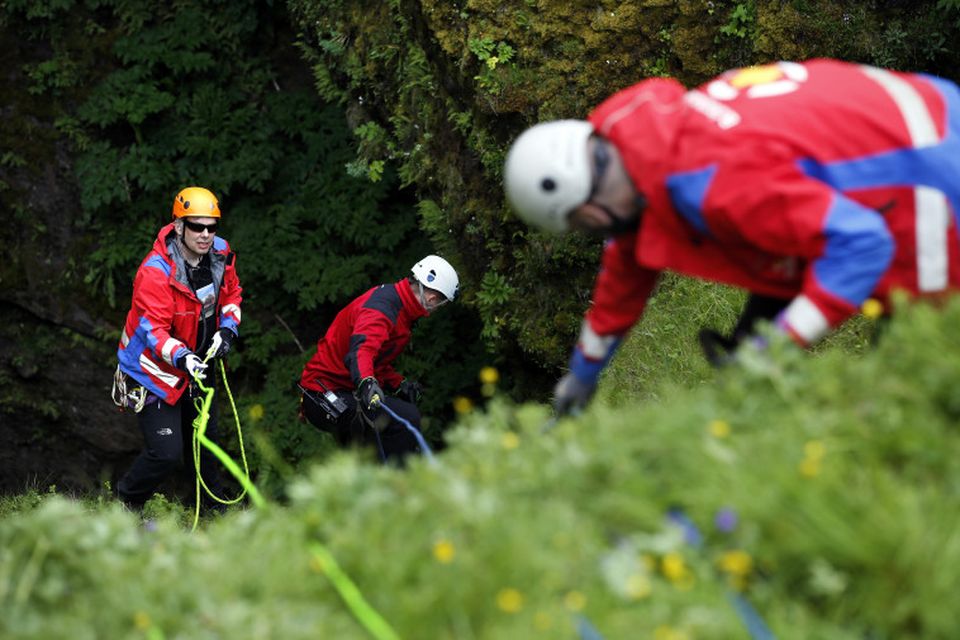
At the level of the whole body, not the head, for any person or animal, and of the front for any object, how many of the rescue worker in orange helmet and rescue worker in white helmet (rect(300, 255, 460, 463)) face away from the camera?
0

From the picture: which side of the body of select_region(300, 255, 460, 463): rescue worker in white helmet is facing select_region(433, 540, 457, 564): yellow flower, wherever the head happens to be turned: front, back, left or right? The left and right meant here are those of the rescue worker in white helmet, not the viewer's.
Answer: right

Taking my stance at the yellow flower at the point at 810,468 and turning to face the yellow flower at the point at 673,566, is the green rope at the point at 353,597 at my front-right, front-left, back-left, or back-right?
front-right

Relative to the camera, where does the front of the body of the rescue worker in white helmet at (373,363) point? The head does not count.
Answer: to the viewer's right

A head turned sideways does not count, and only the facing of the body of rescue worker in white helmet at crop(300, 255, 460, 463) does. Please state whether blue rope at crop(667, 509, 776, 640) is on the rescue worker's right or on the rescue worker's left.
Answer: on the rescue worker's right

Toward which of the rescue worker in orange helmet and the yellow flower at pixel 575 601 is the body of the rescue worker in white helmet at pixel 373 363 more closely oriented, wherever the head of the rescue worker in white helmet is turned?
the yellow flower

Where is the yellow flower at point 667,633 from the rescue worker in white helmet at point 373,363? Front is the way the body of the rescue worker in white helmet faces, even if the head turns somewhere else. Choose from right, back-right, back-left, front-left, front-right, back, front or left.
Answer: right

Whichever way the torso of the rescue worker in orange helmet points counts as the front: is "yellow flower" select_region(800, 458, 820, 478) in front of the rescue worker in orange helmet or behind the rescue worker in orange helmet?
in front

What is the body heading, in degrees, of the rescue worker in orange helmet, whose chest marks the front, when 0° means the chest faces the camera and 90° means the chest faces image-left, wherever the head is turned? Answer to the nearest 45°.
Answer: approximately 315°

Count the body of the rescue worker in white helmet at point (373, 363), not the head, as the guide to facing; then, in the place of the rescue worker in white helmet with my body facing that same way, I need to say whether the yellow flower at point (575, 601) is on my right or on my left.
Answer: on my right

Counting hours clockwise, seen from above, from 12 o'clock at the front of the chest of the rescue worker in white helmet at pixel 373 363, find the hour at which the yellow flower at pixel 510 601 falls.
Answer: The yellow flower is roughly at 3 o'clock from the rescue worker in white helmet.

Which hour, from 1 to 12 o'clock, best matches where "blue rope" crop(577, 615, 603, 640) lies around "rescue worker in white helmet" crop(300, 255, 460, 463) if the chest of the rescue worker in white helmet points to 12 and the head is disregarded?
The blue rope is roughly at 3 o'clock from the rescue worker in white helmet.

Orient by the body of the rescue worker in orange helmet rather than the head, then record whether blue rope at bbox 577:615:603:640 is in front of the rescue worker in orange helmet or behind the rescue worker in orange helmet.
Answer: in front

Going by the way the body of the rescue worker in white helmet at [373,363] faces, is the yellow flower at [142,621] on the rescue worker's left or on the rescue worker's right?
on the rescue worker's right
